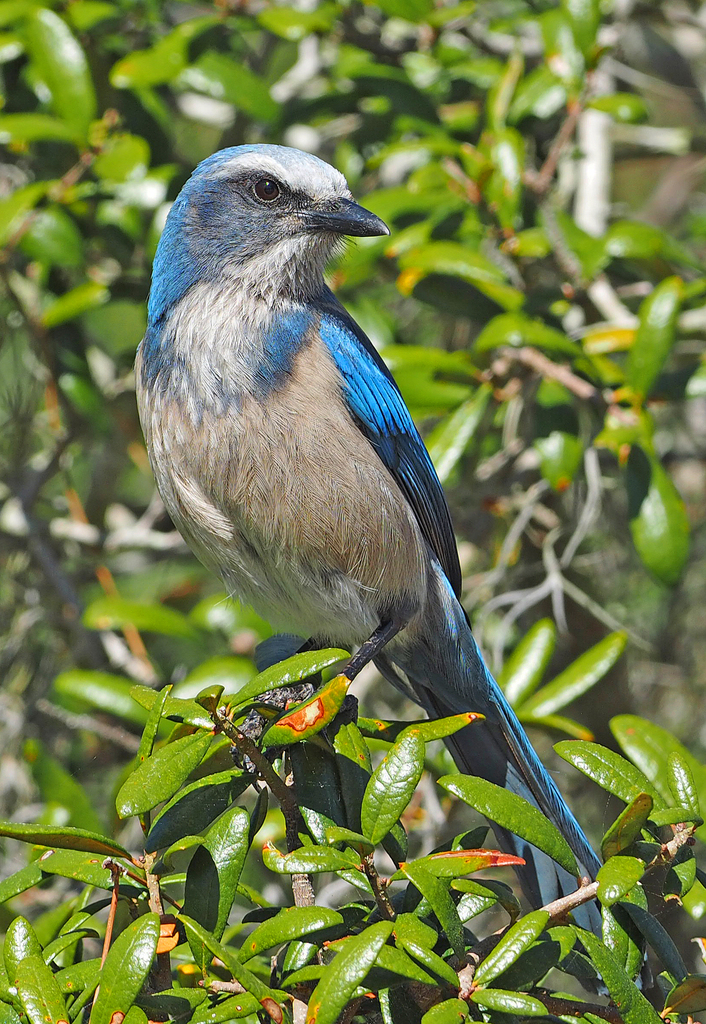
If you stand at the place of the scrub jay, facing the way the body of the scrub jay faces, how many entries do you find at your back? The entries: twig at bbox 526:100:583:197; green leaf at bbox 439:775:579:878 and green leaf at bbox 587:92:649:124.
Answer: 2

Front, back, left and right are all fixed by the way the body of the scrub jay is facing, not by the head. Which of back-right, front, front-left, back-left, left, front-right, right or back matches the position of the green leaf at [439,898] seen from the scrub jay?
front-left

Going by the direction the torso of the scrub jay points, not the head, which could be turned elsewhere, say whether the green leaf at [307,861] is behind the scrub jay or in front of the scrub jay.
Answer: in front

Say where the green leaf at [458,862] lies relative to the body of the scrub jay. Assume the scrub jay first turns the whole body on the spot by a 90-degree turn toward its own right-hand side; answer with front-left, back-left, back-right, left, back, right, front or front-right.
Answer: back-left

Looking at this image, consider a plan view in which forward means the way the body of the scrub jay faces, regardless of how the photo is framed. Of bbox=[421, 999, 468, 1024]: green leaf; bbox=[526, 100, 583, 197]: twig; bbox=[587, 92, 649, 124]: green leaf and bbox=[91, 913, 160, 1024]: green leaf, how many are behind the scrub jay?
2

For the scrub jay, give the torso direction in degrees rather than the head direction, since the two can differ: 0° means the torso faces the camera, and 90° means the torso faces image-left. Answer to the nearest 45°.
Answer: approximately 45°

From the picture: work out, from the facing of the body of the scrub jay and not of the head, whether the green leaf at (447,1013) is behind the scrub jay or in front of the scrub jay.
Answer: in front

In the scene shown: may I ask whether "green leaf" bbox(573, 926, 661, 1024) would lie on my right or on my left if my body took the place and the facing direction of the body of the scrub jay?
on my left

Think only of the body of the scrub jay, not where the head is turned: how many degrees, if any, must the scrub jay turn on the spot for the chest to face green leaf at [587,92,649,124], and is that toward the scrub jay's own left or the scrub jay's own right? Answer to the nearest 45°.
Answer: approximately 180°
